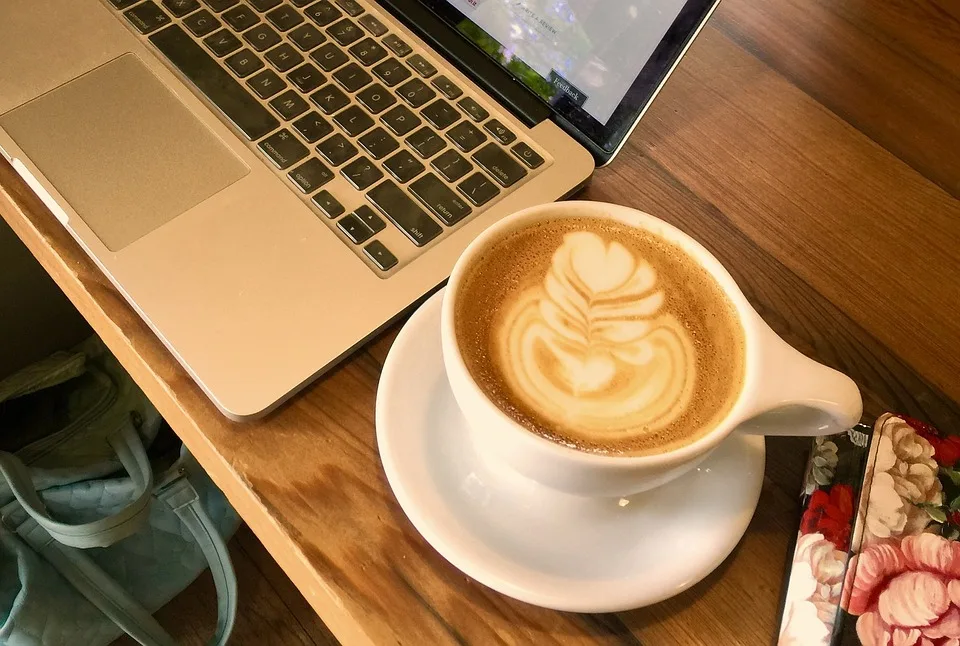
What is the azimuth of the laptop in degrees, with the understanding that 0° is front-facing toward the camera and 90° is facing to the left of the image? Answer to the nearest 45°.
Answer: approximately 45°
